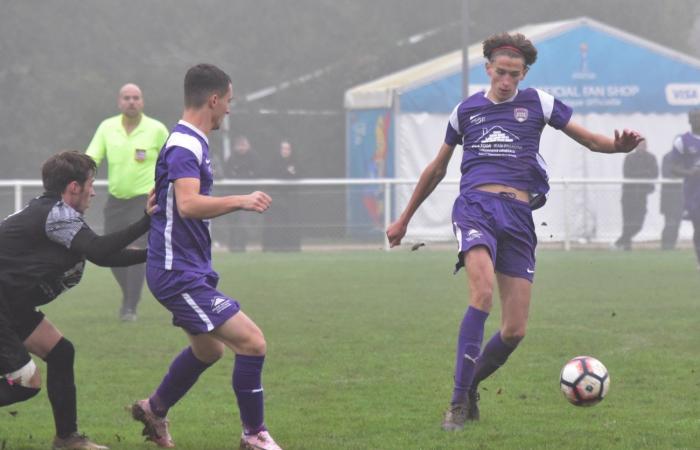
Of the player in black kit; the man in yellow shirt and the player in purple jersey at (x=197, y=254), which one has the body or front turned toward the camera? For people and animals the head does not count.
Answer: the man in yellow shirt

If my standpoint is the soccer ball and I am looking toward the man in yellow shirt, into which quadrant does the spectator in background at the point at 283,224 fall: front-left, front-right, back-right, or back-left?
front-right

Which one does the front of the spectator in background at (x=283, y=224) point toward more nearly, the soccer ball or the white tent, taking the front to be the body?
the soccer ball

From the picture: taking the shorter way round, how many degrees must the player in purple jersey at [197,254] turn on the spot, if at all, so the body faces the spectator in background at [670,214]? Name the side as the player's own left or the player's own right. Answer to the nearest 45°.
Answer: approximately 45° to the player's own left

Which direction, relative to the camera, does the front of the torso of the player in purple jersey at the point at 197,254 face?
to the viewer's right

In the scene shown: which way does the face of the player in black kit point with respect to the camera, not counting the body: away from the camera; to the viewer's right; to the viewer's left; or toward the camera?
to the viewer's right

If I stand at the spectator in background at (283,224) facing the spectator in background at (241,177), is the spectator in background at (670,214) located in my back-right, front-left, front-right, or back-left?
back-right

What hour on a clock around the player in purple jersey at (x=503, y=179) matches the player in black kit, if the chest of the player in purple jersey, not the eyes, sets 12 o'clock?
The player in black kit is roughly at 2 o'clock from the player in purple jersey.

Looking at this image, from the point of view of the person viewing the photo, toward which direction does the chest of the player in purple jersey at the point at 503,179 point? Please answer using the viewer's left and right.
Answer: facing the viewer

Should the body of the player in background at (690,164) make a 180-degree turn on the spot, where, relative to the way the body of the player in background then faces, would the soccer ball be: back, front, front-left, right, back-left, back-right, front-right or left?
back

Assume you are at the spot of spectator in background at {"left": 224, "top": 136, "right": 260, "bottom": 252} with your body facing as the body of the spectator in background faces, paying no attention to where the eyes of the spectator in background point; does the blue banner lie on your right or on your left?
on your left

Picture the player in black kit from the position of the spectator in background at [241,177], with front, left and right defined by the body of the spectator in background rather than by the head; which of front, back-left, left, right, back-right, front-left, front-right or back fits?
front

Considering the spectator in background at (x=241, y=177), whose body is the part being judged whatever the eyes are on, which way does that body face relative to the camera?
toward the camera

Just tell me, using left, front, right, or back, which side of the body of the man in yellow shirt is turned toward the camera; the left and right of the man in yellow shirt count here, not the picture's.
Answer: front

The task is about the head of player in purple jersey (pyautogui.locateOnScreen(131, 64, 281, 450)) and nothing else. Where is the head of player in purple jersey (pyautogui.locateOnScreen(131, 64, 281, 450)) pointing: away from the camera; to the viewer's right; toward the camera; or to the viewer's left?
to the viewer's right

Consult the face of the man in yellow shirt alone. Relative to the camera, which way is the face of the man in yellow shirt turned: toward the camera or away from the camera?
toward the camera

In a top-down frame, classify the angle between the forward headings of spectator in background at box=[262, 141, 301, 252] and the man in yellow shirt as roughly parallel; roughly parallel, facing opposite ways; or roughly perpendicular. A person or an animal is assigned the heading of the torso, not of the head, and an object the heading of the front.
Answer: roughly parallel

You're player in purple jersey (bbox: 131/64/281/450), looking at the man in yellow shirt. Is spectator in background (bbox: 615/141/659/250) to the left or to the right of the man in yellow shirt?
right
